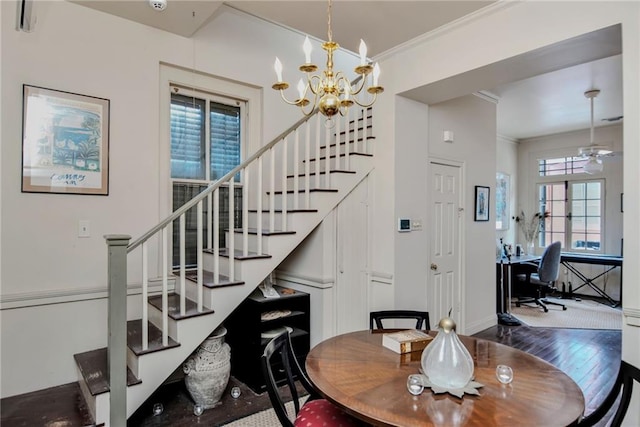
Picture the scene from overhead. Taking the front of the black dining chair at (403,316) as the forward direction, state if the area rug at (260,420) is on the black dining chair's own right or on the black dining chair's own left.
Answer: on the black dining chair's own right

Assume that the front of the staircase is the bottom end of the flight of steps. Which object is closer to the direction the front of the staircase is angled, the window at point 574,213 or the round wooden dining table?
the round wooden dining table

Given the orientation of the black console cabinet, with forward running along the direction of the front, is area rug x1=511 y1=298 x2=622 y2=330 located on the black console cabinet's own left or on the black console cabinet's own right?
on the black console cabinet's own left

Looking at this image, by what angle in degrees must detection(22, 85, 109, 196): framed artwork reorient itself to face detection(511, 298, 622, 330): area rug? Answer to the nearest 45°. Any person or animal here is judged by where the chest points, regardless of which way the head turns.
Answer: approximately 45° to its left

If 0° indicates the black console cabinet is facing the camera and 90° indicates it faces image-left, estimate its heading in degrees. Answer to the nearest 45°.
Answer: approximately 315°

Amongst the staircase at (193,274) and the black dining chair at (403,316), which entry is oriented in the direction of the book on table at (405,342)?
the black dining chair
